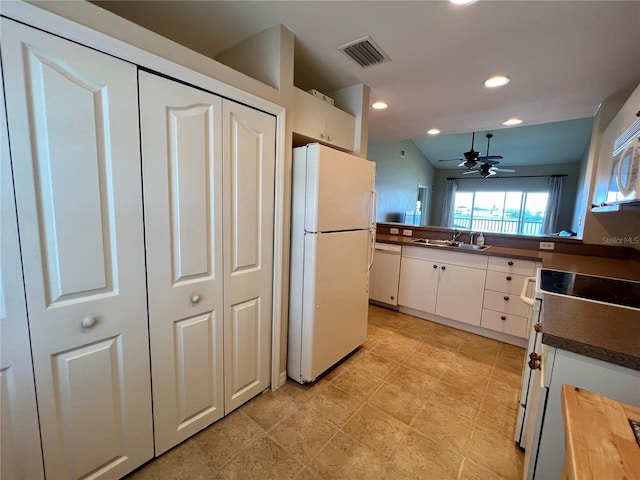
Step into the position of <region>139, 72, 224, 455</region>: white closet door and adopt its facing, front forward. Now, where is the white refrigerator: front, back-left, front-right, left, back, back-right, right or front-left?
front-left

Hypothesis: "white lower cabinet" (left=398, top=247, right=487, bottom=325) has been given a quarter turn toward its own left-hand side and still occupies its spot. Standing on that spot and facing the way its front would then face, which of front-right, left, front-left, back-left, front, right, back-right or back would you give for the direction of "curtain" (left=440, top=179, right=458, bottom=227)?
back-left

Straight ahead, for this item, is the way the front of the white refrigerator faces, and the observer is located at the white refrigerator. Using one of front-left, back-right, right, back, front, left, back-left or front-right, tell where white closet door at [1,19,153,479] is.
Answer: right

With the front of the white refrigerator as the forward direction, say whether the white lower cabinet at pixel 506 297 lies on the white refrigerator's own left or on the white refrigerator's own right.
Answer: on the white refrigerator's own left

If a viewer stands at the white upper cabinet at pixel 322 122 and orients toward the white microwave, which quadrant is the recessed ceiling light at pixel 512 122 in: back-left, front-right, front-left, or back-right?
front-left

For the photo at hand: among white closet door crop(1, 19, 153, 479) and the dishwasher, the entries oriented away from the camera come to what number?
0

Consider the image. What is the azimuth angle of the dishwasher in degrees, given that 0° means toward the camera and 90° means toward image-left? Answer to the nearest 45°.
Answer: approximately 45°

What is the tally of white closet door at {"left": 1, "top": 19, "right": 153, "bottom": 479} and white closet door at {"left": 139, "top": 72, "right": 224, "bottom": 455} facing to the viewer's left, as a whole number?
0

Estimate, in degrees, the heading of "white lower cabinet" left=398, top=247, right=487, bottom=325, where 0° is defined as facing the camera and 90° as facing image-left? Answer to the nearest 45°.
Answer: approximately 45°

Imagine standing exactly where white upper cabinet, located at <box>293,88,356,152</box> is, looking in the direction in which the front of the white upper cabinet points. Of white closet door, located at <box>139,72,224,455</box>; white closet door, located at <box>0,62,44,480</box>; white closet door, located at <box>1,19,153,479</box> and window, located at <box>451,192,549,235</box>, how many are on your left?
1

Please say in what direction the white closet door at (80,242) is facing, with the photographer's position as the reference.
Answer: facing the viewer and to the right of the viewer
